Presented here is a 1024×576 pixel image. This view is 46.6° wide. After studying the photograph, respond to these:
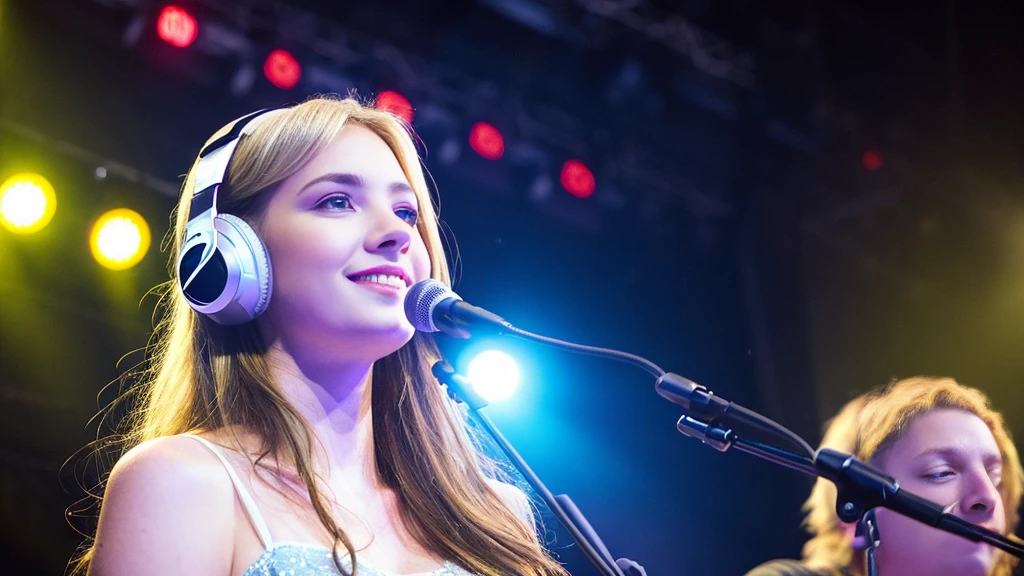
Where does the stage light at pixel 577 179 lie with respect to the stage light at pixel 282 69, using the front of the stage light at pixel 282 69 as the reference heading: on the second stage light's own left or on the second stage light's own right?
on the second stage light's own left

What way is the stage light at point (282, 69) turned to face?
toward the camera

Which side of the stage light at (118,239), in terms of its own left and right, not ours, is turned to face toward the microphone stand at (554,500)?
front

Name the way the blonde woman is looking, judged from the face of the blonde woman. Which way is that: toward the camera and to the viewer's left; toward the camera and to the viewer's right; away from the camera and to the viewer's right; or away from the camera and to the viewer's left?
toward the camera and to the viewer's right

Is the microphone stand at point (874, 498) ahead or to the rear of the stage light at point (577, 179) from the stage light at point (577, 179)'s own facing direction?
ahead

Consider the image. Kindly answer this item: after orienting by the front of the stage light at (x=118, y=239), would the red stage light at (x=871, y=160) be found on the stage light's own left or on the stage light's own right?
on the stage light's own left

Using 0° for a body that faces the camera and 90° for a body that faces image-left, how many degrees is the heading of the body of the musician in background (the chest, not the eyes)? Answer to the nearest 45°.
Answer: approximately 315°

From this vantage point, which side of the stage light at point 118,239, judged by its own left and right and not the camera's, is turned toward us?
front

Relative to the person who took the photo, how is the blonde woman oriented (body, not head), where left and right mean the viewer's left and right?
facing the viewer and to the right of the viewer

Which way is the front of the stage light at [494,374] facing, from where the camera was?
facing the viewer

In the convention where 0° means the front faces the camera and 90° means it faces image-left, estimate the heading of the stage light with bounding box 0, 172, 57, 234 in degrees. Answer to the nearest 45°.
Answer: approximately 0°

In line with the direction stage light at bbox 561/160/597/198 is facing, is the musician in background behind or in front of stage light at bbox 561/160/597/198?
in front
